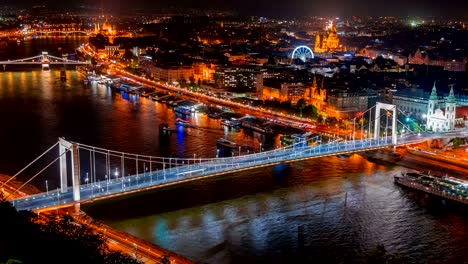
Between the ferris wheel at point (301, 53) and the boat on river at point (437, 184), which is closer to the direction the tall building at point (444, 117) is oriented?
the boat on river

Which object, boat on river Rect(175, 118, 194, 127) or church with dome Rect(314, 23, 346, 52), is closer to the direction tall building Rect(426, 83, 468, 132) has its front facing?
the boat on river

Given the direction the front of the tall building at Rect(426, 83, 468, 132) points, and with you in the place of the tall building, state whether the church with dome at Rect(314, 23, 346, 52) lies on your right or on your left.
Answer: on your right

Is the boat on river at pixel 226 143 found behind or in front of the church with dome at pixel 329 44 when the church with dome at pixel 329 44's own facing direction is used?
in front

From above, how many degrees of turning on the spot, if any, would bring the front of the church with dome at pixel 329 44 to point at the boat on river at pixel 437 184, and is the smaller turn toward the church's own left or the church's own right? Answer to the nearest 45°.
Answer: approximately 45° to the church's own left

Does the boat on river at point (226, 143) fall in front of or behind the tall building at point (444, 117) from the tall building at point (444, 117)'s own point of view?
in front

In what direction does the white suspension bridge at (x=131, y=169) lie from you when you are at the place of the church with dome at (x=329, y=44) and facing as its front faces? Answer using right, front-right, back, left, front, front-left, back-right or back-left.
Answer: front-left

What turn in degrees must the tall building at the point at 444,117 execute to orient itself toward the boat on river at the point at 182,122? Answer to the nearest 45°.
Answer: approximately 45° to its right

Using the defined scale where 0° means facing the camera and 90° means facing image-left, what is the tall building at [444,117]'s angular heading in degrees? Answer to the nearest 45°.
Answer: approximately 45°
